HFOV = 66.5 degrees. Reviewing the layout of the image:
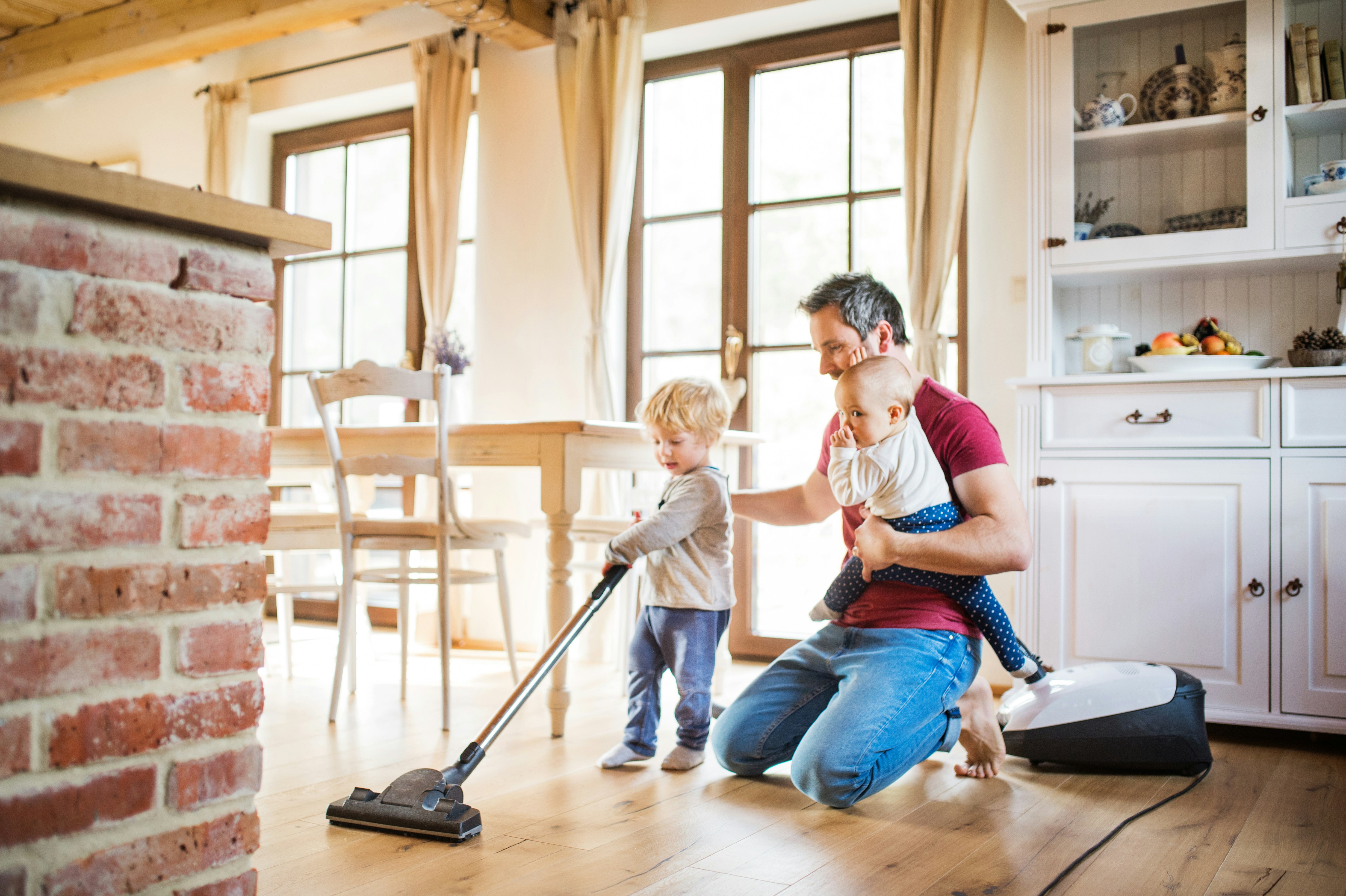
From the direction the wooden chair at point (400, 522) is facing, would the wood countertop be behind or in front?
behind

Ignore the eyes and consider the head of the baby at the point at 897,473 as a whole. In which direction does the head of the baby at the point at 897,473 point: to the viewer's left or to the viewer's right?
to the viewer's left

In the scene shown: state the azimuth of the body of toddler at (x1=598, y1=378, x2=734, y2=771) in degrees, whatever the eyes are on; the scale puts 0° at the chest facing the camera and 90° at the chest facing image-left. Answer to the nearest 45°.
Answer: approximately 45°

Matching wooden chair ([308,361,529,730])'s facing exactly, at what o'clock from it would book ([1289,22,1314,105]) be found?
The book is roughly at 2 o'clock from the wooden chair.

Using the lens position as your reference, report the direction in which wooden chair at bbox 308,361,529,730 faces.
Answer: facing away from the viewer and to the right of the viewer

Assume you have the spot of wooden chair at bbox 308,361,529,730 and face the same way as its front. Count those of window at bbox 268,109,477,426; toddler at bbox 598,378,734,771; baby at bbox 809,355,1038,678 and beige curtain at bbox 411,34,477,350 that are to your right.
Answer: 2

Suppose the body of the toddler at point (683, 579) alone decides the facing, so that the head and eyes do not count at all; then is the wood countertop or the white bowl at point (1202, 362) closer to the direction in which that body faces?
the wood countertop

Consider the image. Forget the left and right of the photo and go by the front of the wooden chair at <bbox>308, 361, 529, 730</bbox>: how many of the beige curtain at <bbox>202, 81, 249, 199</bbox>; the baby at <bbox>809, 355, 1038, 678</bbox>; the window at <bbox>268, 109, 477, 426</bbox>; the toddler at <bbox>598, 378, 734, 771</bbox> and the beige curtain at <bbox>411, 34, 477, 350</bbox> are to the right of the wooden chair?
2

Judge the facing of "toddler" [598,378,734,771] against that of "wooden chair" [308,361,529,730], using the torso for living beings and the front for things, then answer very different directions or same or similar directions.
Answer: very different directions
